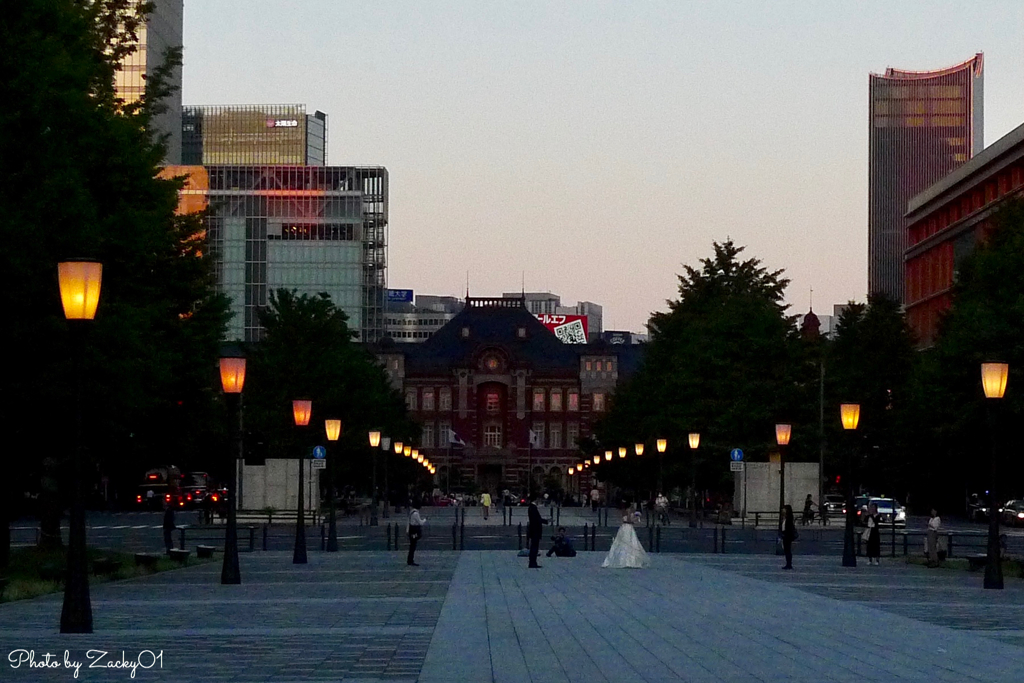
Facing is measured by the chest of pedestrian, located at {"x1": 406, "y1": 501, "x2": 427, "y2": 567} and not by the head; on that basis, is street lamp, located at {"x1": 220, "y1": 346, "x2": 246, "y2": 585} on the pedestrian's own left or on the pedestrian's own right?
on the pedestrian's own right

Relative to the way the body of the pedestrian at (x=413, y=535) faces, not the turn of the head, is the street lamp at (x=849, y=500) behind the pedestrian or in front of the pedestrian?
in front

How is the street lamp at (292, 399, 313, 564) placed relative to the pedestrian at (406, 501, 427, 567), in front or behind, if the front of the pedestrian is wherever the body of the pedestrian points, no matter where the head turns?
behind

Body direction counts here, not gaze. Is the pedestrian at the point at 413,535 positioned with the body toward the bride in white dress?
yes

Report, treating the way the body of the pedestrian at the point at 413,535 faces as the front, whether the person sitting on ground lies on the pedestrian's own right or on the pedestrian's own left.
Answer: on the pedestrian's own left

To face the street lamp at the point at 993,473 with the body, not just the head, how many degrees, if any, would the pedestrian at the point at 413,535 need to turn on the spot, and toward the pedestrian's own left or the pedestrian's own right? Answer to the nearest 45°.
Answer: approximately 45° to the pedestrian's own right

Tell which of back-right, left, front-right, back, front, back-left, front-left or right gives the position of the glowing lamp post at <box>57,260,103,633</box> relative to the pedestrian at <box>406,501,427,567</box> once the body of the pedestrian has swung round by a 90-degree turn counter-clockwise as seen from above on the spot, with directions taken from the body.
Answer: back
